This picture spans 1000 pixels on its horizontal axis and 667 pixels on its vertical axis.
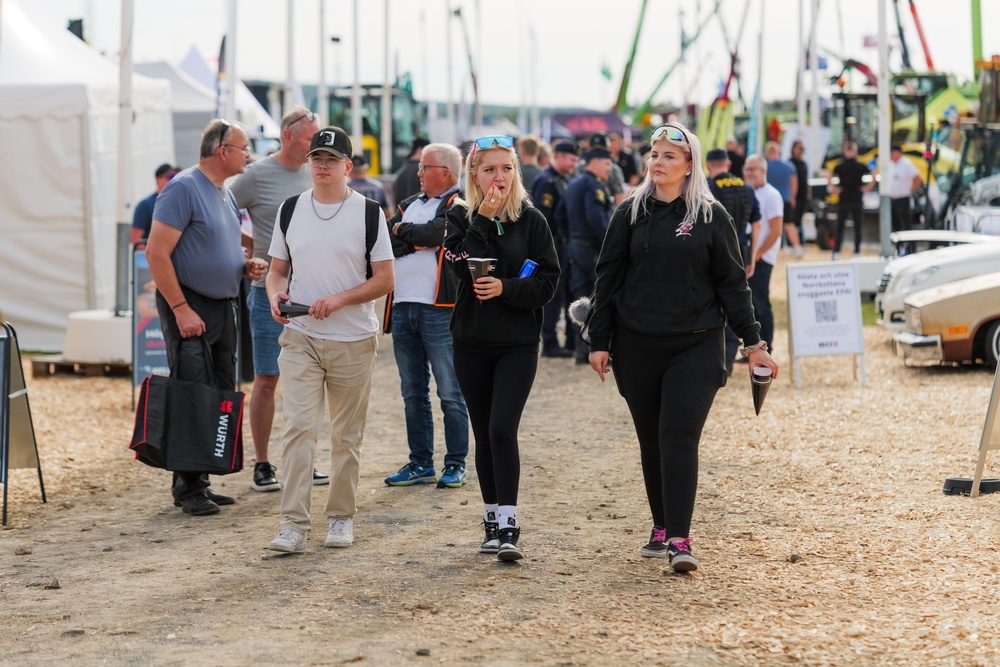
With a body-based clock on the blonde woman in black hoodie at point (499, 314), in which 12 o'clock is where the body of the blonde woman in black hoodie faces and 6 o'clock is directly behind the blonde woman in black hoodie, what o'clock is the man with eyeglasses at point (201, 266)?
The man with eyeglasses is roughly at 4 o'clock from the blonde woman in black hoodie.

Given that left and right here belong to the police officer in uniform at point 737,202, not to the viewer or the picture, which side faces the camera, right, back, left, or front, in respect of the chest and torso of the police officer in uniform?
back

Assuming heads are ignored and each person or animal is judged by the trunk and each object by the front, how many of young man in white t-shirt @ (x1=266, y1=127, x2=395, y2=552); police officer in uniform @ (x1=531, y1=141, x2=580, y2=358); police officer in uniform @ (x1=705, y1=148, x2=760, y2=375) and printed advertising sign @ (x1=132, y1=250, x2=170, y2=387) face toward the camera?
2

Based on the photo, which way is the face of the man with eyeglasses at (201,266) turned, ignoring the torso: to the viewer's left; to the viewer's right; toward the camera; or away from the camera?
to the viewer's right

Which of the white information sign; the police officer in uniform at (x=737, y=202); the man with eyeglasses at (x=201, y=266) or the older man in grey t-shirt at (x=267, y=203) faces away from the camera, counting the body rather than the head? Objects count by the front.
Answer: the police officer in uniform

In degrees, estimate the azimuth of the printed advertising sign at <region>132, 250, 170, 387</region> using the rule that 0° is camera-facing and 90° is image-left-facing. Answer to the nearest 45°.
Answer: approximately 0°

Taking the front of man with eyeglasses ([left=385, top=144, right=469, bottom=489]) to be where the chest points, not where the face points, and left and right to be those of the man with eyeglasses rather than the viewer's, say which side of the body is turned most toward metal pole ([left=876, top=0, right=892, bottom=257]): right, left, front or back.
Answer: back

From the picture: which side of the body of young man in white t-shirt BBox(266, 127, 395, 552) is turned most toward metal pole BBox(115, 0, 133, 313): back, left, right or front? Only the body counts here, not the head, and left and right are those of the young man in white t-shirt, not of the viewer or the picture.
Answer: back

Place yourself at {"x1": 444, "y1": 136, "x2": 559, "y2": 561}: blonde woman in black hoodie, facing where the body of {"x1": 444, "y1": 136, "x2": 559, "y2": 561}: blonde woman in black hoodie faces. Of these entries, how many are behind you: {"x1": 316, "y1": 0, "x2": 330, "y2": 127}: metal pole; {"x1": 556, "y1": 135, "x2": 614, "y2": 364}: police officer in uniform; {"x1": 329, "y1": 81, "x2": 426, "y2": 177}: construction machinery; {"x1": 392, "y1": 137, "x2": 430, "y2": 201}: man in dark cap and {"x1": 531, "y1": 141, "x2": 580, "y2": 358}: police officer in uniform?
5

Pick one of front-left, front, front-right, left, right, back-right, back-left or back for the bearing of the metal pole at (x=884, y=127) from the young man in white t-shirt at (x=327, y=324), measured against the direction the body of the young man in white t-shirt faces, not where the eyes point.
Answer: back-left
